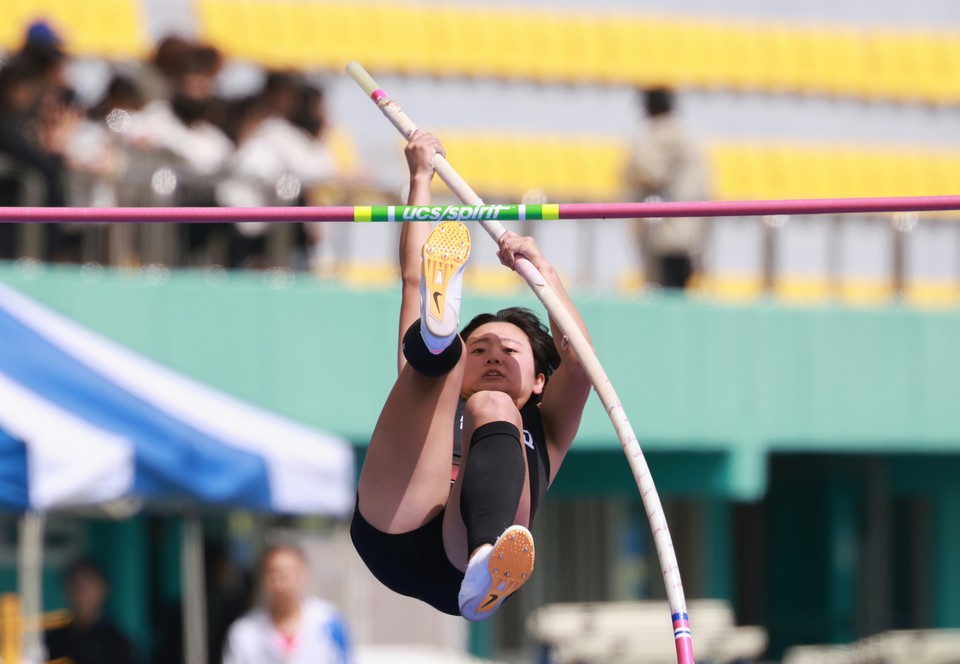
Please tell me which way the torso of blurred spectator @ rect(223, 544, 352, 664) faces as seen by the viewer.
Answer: toward the camera

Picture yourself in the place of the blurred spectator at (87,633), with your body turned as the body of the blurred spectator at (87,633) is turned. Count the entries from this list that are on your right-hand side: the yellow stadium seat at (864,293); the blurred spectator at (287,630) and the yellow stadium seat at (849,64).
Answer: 0

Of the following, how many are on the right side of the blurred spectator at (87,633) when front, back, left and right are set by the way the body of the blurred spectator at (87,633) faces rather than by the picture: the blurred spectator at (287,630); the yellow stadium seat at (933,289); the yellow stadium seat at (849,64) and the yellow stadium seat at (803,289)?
0

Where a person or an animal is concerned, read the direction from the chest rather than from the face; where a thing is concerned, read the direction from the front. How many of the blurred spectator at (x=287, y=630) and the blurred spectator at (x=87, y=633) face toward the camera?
2

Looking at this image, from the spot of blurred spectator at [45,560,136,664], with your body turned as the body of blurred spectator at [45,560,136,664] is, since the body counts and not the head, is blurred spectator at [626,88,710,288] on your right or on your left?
on your left

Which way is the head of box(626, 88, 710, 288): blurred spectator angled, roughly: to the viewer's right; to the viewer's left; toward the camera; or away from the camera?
away from the camera

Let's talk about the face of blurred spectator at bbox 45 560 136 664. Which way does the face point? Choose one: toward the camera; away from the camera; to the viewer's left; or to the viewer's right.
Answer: toward the camera

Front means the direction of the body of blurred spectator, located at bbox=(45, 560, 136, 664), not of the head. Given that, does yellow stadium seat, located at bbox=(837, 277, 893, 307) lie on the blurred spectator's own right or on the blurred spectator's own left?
on the blurred spectator's own left

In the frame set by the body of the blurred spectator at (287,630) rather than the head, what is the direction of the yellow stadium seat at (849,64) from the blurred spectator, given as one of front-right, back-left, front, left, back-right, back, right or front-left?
back-left

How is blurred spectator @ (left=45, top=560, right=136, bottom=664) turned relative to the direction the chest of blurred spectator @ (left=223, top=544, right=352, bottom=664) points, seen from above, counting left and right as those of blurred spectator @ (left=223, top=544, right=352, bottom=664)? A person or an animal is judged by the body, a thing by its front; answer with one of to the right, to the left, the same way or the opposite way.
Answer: the same way

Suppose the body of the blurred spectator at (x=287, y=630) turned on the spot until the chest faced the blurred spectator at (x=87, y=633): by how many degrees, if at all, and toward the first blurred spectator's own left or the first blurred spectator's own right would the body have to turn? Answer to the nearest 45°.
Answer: approximately 135° to the first blurred spectator's own right

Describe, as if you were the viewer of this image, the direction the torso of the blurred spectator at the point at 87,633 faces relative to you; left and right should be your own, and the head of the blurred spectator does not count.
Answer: facing the viewer

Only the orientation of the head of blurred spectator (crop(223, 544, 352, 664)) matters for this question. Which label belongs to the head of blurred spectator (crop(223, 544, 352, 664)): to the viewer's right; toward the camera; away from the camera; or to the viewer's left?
toward the camera
